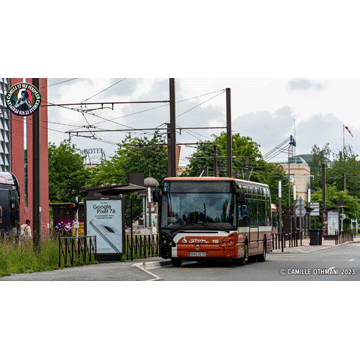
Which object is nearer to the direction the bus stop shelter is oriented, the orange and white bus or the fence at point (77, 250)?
the orange and white bus

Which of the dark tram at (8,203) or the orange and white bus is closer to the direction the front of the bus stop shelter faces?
the orange and white bus

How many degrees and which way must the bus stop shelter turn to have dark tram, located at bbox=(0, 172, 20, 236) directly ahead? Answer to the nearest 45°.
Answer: approximately 135° to its left

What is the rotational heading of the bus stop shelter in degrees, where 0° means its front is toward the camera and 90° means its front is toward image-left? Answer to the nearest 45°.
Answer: approximately 270°

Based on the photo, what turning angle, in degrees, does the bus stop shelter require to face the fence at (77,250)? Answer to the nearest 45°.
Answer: approximately 135° to its right

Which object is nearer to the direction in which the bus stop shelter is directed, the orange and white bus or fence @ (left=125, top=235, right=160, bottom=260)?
the orange and white bus
